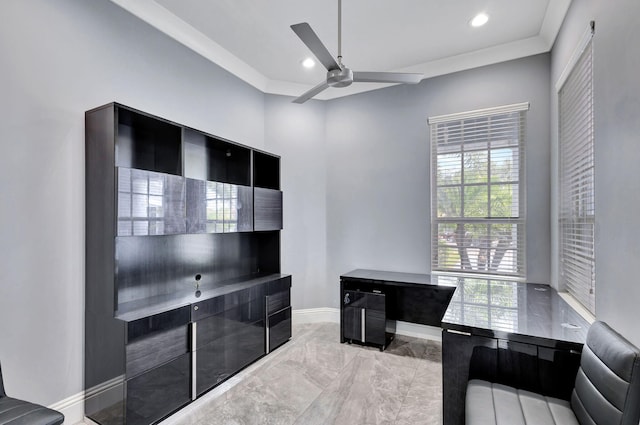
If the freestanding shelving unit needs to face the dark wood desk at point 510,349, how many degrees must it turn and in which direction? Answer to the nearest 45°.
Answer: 0° — it already faces it

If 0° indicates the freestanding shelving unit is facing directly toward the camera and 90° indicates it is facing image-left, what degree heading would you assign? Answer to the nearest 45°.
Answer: approximately 315°

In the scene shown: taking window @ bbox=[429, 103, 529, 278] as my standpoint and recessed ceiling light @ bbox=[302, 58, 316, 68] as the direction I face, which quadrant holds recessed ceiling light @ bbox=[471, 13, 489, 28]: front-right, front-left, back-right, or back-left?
front-left

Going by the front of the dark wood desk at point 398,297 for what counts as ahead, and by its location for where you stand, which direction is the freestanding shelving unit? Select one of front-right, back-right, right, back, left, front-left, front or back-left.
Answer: front-right

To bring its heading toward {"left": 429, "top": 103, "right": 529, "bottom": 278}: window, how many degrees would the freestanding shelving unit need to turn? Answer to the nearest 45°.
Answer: approximately 45° to its left

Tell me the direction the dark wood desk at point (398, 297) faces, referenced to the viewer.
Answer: facing the viewer

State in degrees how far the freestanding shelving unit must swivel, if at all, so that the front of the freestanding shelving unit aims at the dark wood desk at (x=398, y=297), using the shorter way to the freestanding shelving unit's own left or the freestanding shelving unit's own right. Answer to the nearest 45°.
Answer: approximately 45° to the freestanding shelving unit's own left

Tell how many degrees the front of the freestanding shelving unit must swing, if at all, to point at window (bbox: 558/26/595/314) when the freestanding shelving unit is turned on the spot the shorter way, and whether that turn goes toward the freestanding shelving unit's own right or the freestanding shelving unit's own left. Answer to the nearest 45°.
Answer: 0° — it already faces it

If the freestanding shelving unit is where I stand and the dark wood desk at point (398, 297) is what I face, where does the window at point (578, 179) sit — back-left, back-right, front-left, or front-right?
front-right

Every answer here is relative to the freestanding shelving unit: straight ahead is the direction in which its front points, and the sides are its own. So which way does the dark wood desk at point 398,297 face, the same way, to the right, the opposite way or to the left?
to the right

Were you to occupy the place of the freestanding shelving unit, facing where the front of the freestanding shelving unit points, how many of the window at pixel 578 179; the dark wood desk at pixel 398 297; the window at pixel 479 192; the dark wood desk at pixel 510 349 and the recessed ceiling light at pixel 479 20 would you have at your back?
0

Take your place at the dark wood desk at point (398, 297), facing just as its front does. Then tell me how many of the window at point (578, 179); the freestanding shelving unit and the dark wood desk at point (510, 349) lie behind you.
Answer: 0

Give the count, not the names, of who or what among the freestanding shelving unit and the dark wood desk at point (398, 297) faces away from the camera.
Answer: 0

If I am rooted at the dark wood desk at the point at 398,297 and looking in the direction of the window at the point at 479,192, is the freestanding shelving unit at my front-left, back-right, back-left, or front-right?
back-right

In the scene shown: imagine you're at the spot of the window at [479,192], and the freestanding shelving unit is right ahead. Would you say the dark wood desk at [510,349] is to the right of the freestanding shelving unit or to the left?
left
